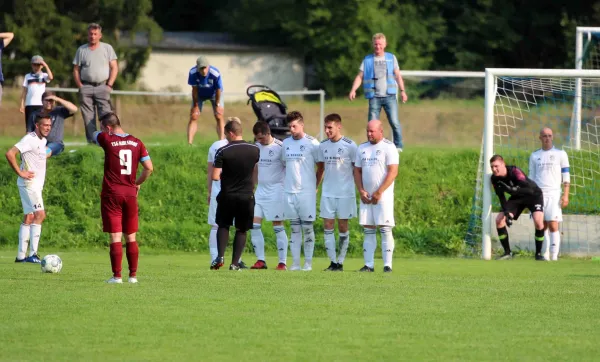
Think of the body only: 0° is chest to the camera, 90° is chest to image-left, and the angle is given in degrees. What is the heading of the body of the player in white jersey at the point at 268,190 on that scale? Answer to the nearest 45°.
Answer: approximately 45°

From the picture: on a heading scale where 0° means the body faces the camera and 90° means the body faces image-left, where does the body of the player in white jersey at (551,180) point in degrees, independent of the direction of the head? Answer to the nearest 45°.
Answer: approximately 0°

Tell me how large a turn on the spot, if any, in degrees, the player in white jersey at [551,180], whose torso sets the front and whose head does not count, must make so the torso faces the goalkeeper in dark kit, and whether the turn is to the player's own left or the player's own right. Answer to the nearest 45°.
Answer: approximately 45° to the player's own right

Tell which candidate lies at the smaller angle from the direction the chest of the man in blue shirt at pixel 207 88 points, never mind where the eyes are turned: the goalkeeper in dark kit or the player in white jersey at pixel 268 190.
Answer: the player in white jersey

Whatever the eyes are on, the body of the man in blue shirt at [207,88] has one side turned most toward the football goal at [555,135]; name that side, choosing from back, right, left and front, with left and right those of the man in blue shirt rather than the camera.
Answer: left

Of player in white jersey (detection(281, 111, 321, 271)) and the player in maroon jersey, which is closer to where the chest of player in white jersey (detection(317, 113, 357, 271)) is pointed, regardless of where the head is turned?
the player in maroon jersey

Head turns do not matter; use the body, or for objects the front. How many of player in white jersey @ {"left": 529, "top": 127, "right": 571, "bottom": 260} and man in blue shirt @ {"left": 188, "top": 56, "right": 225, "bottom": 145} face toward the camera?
2

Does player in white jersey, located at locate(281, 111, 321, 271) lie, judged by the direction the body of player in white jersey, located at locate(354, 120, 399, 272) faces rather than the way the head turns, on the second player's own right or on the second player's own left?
on the second player's own right
